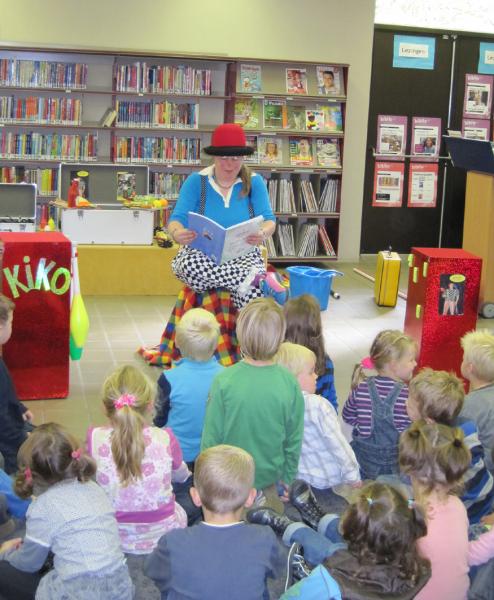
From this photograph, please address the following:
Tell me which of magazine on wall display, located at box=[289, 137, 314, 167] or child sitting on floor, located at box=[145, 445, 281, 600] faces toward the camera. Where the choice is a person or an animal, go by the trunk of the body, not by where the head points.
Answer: the magazine on wall display

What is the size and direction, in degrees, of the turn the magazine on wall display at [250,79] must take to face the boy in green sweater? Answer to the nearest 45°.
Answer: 0° — it already faces them

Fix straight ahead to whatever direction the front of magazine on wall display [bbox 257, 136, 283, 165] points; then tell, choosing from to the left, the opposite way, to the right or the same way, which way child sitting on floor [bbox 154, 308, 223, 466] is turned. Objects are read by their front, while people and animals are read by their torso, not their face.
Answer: the opposite way

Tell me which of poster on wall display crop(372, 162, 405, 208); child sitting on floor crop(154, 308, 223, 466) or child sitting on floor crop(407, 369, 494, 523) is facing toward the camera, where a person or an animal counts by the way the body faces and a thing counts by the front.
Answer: the poster on wall display

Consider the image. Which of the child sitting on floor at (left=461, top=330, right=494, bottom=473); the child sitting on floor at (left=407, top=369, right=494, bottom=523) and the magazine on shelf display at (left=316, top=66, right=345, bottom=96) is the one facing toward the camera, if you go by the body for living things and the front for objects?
the magazine on shelf display

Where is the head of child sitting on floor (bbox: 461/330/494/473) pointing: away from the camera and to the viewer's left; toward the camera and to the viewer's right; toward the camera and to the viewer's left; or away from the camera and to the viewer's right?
away from the camera and to the viewer's left

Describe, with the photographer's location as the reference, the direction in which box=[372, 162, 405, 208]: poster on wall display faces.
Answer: facing the viewer

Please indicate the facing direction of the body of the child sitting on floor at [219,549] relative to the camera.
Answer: away from the camera

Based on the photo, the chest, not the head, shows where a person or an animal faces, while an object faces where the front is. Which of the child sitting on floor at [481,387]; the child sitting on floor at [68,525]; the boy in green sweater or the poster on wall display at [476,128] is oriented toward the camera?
the poster on wall display

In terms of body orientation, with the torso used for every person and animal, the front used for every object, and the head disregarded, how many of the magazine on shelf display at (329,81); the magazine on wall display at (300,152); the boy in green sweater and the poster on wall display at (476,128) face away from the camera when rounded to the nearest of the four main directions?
1

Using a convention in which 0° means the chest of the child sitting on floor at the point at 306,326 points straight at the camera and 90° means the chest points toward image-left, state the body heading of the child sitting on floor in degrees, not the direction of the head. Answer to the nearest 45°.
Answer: approximately 135°

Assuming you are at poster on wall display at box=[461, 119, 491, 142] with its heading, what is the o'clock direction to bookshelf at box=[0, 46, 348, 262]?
The bookshelf is roughly at 2 o'clock from the poster on wall display.

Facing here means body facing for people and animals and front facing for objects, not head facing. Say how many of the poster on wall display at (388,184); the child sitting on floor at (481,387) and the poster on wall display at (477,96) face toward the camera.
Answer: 2

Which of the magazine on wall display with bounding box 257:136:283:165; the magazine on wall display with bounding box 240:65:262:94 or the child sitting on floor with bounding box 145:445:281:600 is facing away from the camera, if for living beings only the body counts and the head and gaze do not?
the child sitting on floor

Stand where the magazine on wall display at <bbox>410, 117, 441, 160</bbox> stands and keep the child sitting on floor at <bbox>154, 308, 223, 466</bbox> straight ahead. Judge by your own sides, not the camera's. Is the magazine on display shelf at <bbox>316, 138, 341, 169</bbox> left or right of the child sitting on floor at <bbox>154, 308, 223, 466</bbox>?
right

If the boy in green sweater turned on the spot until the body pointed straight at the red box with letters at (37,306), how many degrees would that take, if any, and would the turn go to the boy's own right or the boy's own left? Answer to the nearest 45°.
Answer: approximately 45° to the boy's own left

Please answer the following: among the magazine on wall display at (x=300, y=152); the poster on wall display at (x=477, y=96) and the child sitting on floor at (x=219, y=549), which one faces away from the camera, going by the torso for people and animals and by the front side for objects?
the child sitting on floor

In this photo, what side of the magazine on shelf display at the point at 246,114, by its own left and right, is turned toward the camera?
front

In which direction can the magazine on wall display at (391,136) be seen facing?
toward the camera

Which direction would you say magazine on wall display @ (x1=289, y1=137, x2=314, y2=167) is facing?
toward the camera
